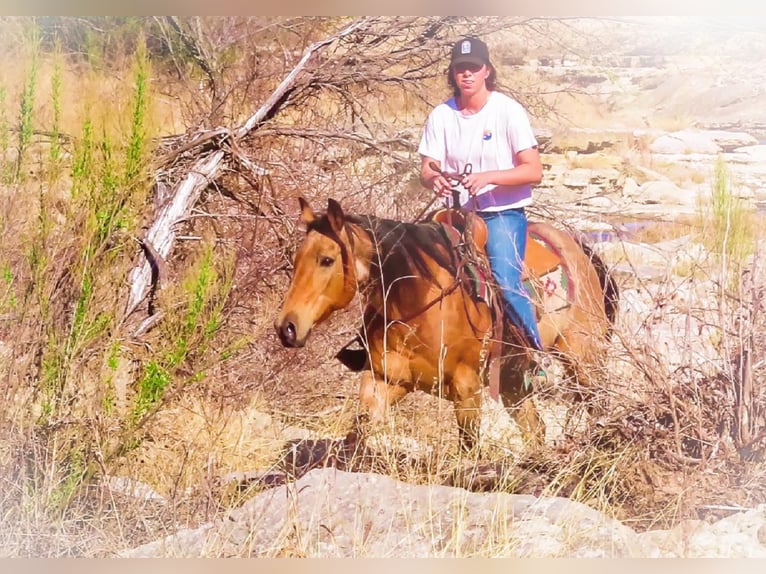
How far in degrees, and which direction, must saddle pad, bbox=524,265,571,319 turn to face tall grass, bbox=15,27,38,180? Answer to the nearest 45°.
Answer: approximately 45° to its right

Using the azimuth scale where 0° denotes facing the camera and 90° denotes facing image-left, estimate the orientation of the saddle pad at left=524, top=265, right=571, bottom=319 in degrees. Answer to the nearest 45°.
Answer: approximately 45°

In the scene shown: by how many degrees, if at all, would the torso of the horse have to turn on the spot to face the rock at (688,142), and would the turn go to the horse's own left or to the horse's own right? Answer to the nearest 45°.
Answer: approximately 135° to the horse's own right

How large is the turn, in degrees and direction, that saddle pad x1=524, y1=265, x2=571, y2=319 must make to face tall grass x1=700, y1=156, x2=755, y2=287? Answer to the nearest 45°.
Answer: approximately 135° to its left

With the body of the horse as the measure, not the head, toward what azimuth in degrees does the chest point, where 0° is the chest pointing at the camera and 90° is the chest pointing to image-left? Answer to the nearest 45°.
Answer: approximately 45°

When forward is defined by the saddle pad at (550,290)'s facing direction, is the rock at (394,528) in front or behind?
in front

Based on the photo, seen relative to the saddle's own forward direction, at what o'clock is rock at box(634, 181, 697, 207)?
The rock is roughly at 5 o'clock from the saddle.

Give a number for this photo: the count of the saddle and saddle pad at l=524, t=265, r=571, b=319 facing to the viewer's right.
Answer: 0

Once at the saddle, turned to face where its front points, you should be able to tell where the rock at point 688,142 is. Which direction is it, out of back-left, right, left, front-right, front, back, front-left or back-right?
back-right
